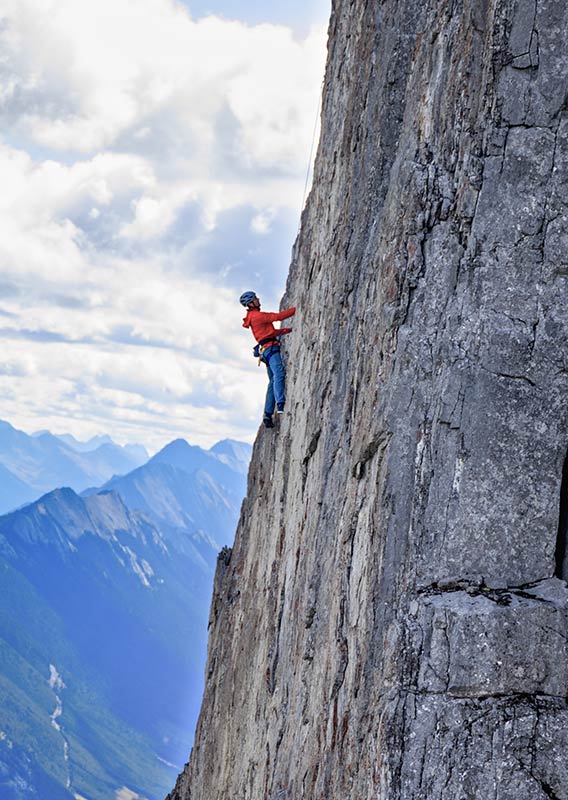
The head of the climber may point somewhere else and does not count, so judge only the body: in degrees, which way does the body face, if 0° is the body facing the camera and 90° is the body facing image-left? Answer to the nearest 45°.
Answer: approximately 270°

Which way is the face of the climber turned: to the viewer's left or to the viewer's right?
to the viewer's right
